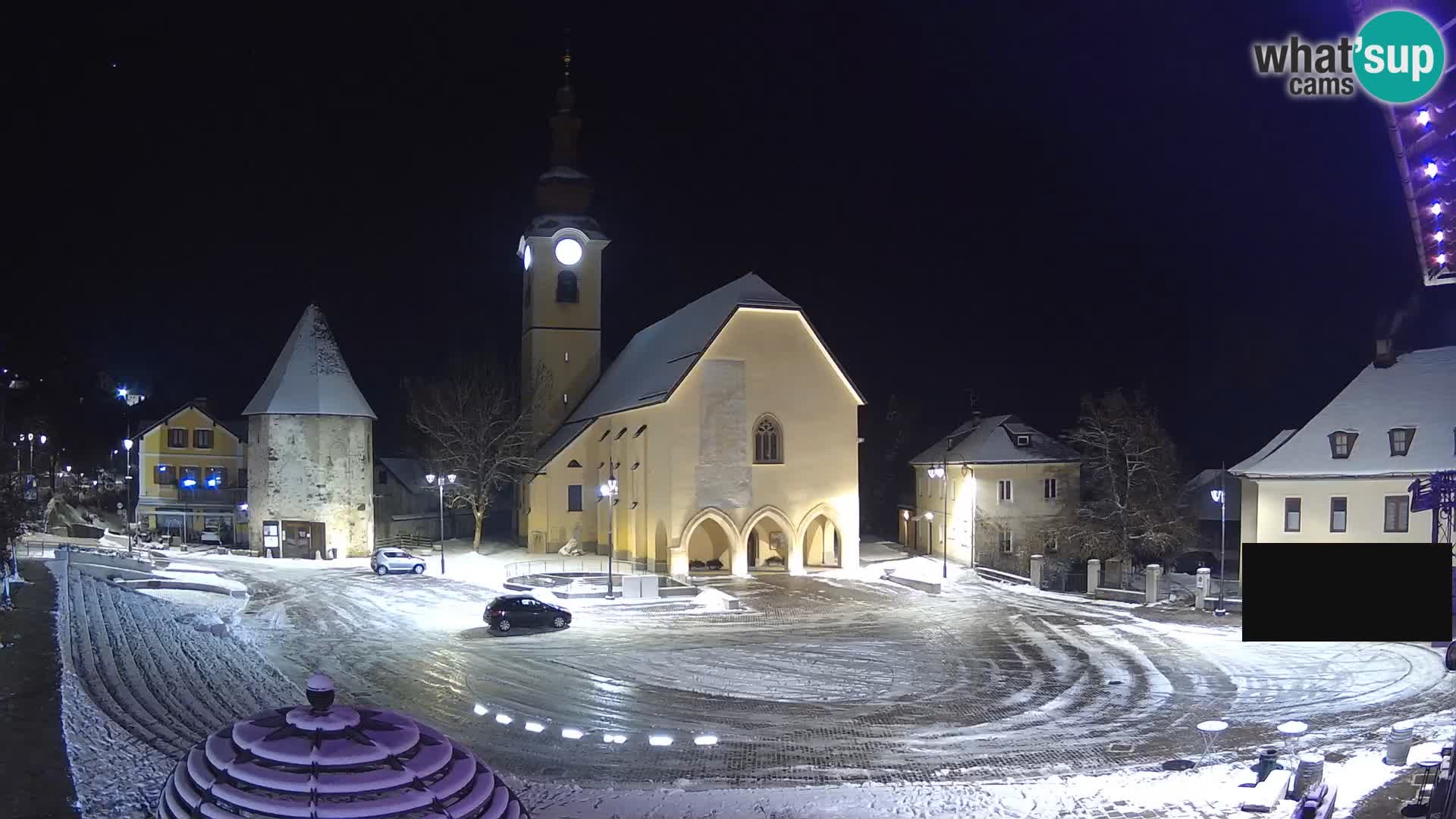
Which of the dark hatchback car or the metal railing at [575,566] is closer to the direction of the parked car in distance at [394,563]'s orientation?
the metal railing

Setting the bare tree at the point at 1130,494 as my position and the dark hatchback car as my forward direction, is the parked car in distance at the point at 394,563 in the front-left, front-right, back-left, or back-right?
front-right

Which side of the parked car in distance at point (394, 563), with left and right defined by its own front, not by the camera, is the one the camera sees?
right

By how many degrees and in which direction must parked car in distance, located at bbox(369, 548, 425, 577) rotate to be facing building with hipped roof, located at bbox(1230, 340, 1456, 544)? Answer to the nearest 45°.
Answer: approximately 45° to its right

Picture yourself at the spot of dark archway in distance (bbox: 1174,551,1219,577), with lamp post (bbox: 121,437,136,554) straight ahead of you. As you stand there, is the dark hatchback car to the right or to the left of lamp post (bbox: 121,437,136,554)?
left

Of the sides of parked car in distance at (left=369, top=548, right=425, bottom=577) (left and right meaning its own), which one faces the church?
front

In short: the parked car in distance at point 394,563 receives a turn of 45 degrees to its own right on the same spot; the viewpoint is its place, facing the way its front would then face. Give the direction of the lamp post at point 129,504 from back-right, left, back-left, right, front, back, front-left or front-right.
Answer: back
